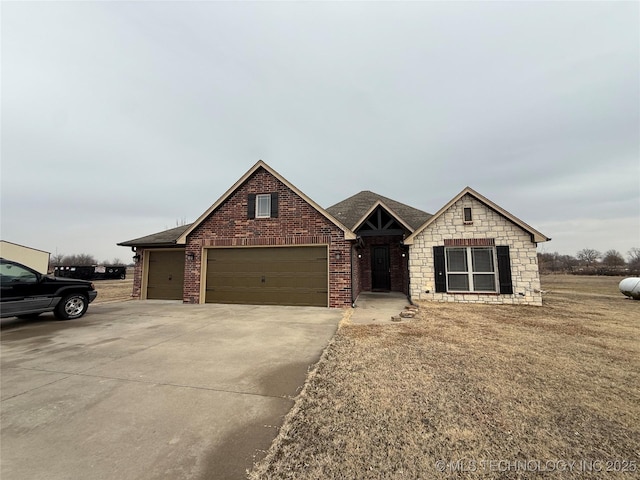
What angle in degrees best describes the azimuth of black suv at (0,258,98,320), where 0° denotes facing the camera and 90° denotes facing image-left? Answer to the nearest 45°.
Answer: approximately 270°

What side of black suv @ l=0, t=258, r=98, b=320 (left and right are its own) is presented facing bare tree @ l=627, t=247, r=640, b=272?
front

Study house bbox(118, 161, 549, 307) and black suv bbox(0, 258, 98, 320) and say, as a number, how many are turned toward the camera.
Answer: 1

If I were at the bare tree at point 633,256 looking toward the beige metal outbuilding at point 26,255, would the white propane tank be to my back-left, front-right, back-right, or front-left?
front-left

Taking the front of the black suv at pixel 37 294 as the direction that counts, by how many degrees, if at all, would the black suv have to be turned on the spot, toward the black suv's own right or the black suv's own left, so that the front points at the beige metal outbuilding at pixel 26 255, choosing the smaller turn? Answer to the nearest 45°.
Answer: approximately 90° to the black suv's own left

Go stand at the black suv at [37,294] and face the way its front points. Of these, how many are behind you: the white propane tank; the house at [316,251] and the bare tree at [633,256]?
0

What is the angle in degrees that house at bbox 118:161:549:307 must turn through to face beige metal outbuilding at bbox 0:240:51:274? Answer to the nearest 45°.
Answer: approximately 90° to its right

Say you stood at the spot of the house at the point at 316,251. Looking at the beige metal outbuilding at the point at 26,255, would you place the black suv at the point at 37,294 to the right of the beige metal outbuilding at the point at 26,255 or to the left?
left

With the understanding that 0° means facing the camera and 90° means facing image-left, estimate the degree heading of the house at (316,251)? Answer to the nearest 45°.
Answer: approximately 0°

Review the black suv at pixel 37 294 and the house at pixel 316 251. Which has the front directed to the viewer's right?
the black suv

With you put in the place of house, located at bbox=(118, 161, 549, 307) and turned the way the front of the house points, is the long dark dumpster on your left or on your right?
on your right

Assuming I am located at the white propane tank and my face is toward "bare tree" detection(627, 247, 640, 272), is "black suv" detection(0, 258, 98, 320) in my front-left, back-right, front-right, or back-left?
back-left

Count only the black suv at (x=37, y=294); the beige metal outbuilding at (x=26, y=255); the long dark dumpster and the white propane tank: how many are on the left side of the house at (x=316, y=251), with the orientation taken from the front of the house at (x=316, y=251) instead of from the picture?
1
